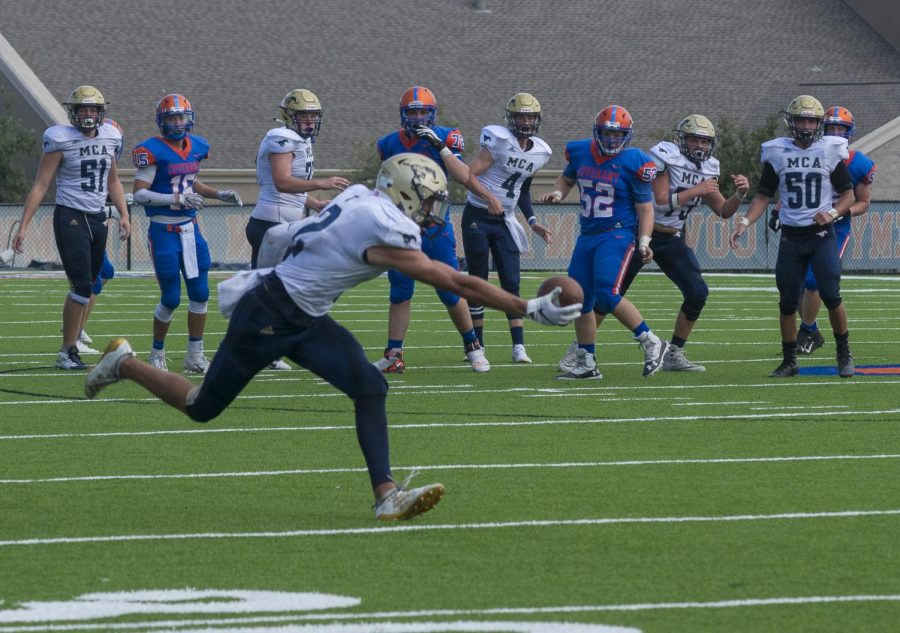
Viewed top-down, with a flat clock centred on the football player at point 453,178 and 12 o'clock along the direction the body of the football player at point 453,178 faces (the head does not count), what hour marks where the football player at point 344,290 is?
the football player at point 344,290 is roughly at 12 o'clock from the football player at point 453,178.

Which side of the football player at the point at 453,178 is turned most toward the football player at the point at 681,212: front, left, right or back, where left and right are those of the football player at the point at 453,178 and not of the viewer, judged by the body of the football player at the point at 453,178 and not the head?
left

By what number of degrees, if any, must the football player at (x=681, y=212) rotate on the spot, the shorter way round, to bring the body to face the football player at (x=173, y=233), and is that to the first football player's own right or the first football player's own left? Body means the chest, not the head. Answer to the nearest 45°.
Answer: approximately 135° to the first football player's own right

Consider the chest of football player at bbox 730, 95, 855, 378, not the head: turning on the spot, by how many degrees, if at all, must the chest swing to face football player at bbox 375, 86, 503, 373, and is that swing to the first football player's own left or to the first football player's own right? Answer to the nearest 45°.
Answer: approximately 90° to the first football player's own right

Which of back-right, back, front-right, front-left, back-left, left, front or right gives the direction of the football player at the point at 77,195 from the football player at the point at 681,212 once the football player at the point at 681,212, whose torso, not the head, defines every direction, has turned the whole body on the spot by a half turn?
front-left

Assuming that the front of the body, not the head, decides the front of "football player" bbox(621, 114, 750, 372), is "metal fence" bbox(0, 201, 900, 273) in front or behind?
behind

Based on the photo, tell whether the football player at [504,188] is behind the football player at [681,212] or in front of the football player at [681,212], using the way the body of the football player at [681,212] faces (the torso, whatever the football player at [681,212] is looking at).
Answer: behind

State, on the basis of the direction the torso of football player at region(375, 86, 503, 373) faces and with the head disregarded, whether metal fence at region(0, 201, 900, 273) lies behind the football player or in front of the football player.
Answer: behind

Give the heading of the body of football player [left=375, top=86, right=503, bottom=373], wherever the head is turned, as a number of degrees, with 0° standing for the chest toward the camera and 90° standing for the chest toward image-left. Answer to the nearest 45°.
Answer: approximately 0°

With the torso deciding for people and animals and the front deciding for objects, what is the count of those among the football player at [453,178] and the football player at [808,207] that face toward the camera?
2

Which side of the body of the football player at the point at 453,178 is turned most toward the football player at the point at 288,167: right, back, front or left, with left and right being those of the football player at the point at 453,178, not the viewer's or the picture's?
right

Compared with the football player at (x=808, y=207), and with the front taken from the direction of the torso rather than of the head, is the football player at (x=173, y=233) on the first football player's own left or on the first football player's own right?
on the first football player's own right
